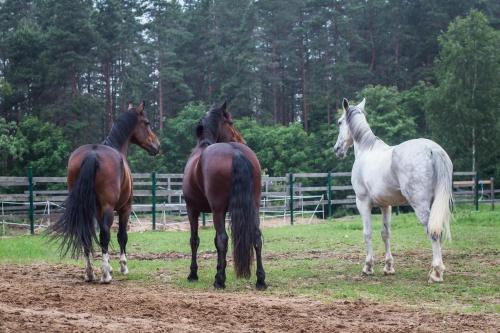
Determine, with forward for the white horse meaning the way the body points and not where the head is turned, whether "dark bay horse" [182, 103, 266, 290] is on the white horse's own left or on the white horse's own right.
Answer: on the white horse's own left

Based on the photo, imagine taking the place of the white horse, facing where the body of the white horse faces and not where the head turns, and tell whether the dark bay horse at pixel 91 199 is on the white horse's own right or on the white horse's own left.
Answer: on the white horse's own left

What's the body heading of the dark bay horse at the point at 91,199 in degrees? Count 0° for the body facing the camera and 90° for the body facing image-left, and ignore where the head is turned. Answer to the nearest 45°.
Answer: approximately 225°

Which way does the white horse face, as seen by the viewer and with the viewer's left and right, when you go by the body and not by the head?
facing away from the viewer and to the left of the viewer

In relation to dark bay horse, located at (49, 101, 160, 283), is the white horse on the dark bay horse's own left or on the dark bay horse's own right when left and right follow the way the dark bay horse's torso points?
on the dark bay horse's own right

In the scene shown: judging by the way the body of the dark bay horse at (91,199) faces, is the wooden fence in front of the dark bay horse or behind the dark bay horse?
in front
